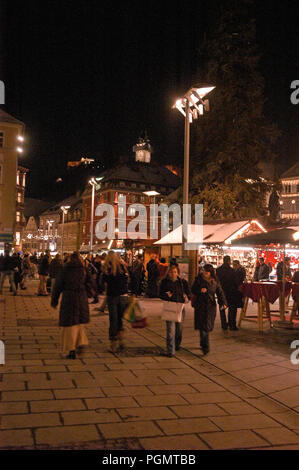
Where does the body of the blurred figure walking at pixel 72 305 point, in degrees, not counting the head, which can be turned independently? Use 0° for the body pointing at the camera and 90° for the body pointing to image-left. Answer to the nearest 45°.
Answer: approximately 180°

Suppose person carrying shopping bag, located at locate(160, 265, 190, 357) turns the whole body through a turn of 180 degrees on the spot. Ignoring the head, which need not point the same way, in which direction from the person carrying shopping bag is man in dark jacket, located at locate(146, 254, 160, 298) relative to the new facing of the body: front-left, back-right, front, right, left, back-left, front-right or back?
front

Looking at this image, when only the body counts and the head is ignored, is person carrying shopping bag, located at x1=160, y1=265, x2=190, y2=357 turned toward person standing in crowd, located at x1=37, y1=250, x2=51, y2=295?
no

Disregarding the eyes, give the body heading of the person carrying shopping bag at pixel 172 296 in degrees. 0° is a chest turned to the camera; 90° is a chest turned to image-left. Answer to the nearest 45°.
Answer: approximately 0°

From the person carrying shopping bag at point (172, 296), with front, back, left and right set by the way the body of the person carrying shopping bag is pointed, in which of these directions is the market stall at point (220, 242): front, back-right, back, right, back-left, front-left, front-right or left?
back

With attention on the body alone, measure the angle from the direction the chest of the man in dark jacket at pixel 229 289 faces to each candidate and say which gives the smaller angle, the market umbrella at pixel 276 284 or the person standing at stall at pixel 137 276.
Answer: the market umbrella

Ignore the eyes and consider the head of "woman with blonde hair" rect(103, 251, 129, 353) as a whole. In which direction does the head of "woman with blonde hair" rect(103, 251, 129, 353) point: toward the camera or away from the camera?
away from the camera
